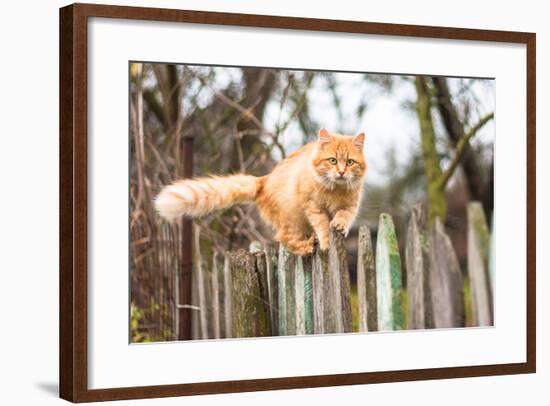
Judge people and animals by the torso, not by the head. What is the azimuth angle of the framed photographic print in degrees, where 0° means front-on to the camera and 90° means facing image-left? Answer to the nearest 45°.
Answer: approximately 315°
